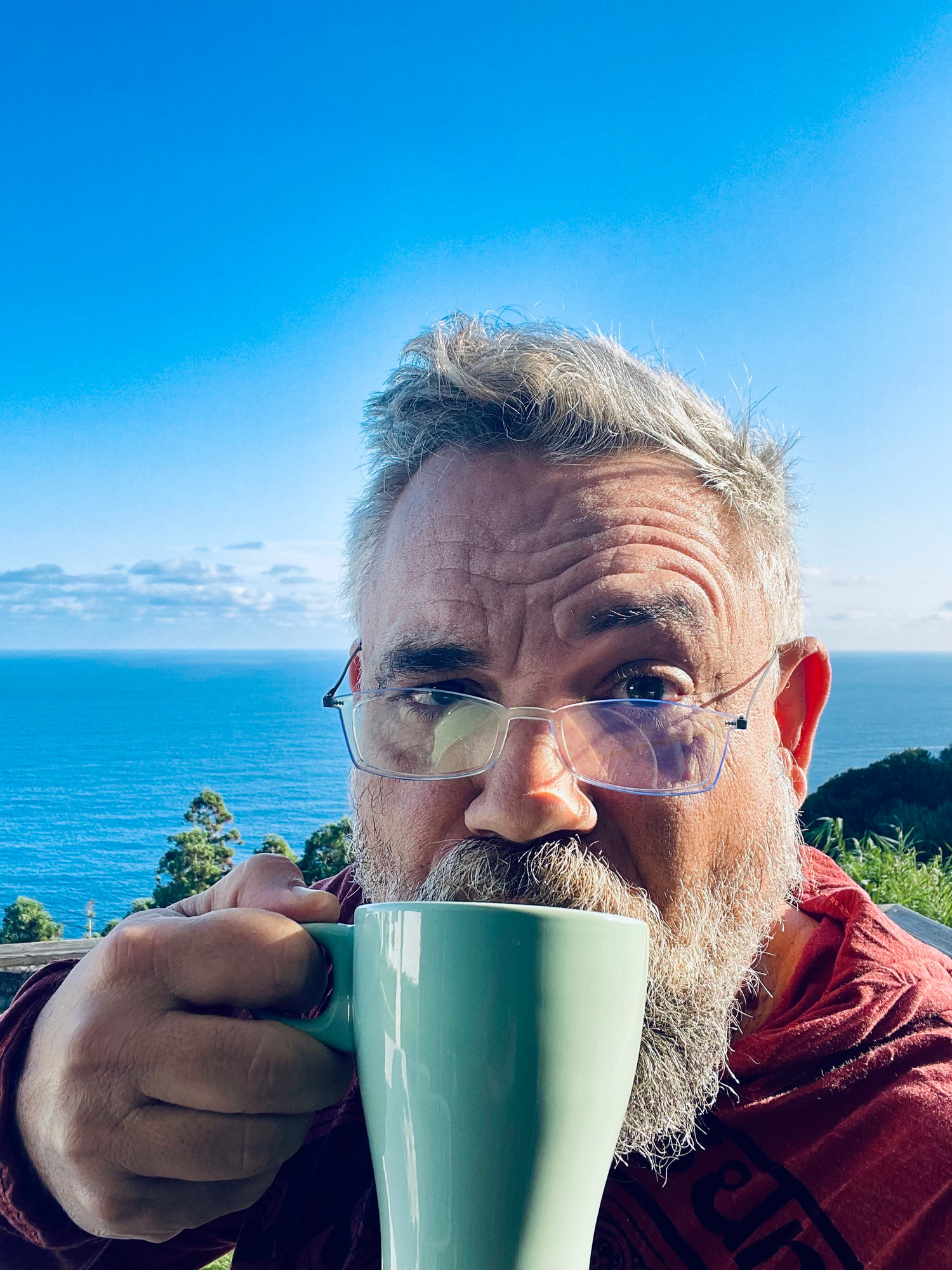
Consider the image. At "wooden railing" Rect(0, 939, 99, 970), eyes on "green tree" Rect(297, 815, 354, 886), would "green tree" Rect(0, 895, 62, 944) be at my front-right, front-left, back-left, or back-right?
front-left

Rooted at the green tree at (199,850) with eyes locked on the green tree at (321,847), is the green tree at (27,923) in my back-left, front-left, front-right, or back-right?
back-right

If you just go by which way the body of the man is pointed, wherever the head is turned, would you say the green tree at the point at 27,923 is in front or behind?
behind

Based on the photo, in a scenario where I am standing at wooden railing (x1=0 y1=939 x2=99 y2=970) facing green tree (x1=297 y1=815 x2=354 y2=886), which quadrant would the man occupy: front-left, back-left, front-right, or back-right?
back-right

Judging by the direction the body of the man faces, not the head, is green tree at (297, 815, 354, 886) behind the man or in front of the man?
behind

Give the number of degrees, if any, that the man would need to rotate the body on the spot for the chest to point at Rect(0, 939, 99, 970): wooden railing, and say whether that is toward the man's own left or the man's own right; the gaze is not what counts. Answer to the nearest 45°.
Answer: approximately 135° to the man's own right

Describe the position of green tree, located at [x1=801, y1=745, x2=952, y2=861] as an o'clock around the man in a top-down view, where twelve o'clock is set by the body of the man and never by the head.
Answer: The green tree is roughly at 7 o'clock from the man.

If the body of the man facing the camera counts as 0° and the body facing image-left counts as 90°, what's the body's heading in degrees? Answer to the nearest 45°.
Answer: approximately 0°

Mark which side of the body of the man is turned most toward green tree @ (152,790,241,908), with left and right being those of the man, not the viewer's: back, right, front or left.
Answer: back

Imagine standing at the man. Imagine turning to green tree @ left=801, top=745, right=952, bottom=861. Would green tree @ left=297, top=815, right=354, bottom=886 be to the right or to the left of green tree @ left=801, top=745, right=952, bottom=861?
left
